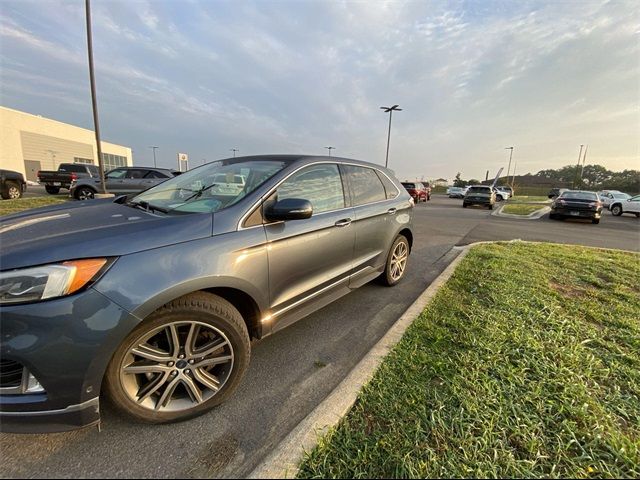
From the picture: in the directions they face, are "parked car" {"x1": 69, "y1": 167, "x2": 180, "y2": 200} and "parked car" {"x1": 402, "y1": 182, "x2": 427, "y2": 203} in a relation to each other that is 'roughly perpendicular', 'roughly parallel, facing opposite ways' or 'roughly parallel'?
roughly perpendicular

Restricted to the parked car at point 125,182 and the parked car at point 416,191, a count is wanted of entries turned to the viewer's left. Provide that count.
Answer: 1

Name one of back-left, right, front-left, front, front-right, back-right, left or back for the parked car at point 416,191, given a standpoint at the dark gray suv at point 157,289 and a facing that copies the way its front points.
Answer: back

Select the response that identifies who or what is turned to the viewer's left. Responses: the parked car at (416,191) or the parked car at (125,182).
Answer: the parked car at (125,182)

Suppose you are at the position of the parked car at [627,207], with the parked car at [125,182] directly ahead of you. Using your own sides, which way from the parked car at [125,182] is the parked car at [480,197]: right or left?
right

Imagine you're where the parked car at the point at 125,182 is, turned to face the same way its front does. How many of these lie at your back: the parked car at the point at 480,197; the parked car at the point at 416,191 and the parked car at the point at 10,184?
2

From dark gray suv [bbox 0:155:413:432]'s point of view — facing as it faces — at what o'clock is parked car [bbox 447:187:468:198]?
The parked car is roughly at 6 o'clock from the dark gray suv.

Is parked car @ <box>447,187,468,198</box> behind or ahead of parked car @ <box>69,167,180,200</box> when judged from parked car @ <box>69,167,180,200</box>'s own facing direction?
behind

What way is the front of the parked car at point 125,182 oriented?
to the viewer's left
